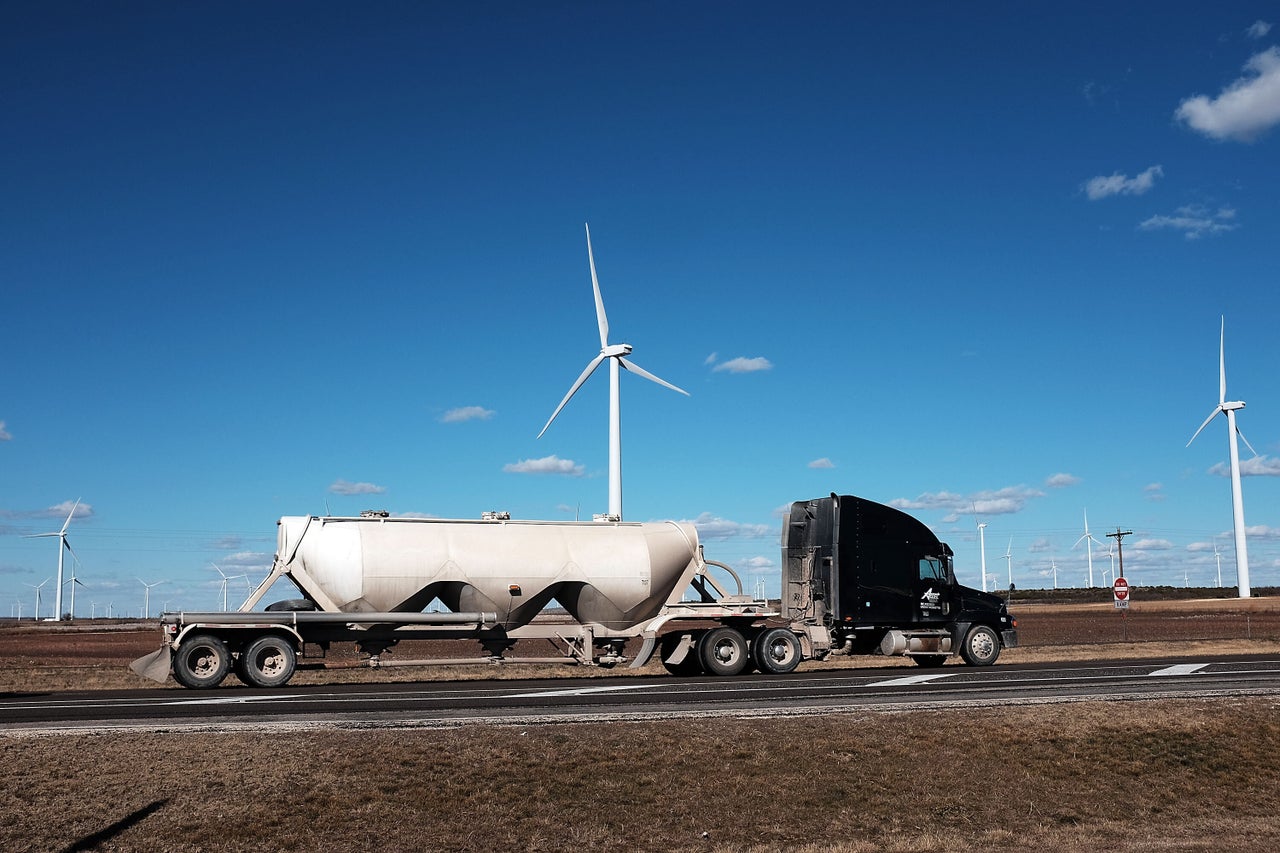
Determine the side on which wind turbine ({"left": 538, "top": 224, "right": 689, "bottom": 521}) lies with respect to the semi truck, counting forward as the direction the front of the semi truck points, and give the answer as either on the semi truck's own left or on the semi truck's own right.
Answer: on the semi truck's own left

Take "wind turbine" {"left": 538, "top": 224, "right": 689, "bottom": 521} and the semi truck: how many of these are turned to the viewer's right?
1

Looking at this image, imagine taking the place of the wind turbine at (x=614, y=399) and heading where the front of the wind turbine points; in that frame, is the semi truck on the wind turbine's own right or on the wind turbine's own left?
on the wind turbine's own left

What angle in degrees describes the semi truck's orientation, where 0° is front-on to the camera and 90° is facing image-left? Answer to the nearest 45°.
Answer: approximately 270°
